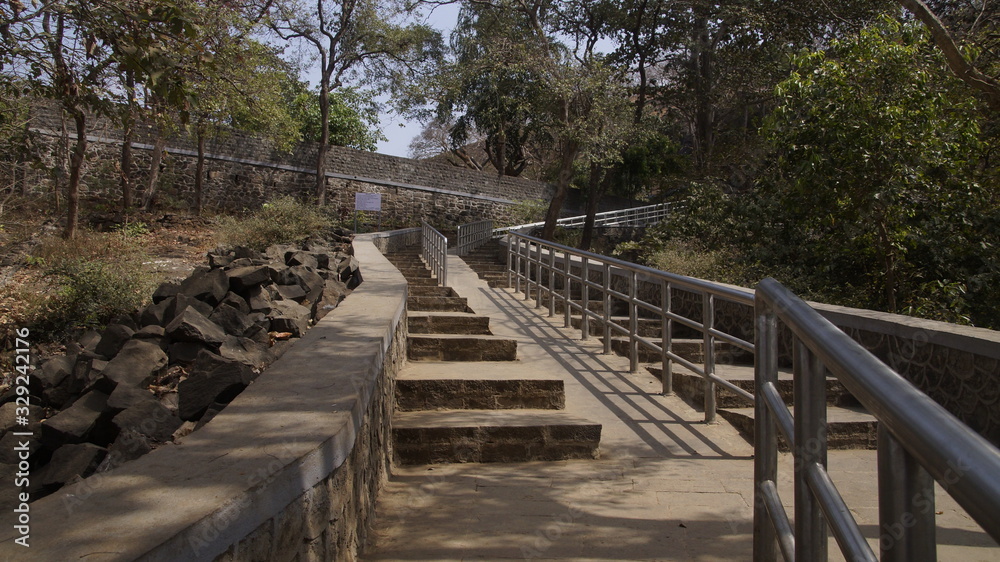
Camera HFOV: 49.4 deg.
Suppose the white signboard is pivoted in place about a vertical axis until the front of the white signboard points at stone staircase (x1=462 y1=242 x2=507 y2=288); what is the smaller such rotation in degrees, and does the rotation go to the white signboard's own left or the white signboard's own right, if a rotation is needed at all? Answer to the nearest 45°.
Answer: approximately 45° to the white signboard's own left

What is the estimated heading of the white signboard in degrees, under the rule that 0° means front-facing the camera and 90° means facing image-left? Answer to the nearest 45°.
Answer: approximately 0°

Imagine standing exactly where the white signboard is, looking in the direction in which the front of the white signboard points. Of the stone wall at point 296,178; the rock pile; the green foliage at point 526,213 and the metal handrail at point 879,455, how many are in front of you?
2

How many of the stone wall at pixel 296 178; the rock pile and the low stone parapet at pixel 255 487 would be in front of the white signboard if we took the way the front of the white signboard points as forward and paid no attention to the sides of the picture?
2

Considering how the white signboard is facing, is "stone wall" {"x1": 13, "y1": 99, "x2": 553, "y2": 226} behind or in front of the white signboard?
behind
